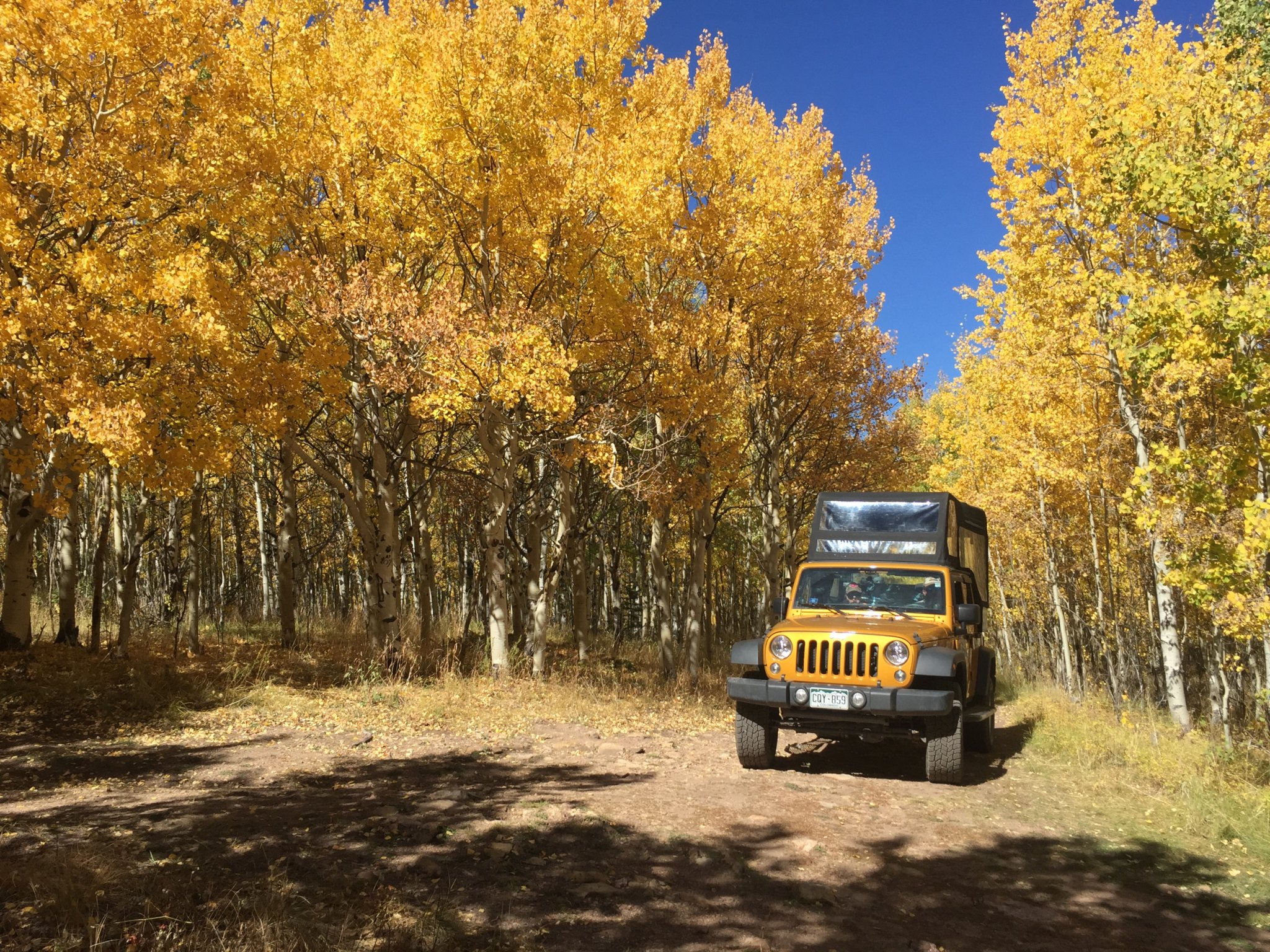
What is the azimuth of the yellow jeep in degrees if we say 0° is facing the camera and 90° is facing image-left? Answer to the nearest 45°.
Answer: approximately 0°
